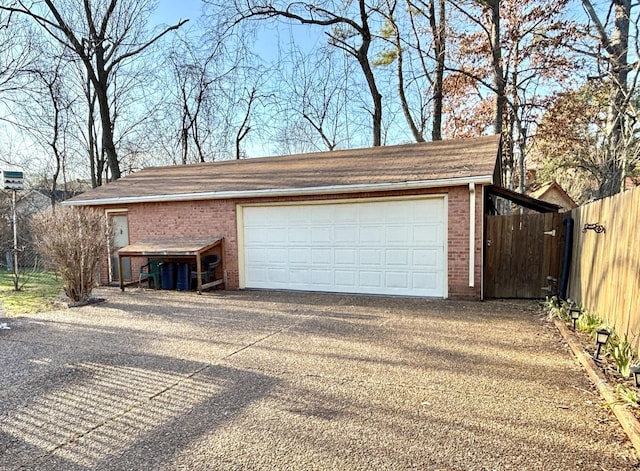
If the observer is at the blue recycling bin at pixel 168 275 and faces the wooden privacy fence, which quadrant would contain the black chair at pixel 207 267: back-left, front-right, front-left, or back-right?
front-left

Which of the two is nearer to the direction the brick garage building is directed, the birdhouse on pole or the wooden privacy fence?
the wooden privacy fence

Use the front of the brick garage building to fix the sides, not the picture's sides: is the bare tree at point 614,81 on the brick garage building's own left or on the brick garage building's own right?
on the brick garage building's own left

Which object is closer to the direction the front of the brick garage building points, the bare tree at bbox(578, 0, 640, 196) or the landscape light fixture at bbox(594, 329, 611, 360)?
the landscape light fixture

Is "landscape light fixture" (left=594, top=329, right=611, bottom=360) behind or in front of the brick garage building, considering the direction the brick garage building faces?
in front

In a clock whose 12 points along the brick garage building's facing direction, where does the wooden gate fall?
The wooden gate is roughly at 10 o'clock from the brick garage building.

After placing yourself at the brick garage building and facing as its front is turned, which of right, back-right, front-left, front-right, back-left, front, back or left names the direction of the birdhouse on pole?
right

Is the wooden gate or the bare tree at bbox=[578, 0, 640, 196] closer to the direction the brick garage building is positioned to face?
the wooden gate

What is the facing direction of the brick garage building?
toward the camera

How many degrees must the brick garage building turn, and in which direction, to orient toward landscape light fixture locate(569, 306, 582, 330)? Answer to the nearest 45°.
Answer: approximately 45° to its left
